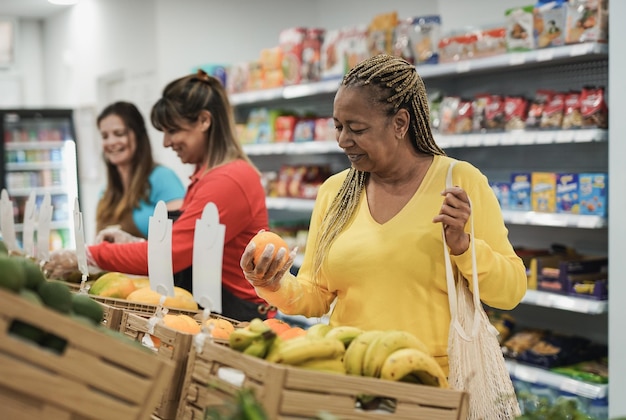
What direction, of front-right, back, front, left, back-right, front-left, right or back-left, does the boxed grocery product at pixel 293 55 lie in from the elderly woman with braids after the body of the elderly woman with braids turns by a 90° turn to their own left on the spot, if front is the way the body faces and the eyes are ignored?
back-left

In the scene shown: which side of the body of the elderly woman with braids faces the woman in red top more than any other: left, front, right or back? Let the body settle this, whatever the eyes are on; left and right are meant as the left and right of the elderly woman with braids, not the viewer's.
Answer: right

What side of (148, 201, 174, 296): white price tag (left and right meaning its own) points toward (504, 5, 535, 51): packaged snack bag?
back

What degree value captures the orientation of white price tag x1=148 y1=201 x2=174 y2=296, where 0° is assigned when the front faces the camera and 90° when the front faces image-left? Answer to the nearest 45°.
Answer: approximately 45°

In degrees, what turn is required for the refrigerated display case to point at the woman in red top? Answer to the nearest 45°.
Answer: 0° — it already faces them

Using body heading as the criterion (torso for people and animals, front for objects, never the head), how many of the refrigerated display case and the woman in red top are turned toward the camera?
1

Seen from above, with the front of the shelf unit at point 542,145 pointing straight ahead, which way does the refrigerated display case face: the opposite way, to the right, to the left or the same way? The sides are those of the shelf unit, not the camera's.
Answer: to the left

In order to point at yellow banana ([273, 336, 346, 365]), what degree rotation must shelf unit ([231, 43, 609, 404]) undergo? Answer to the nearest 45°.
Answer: approximately 45° to its left
